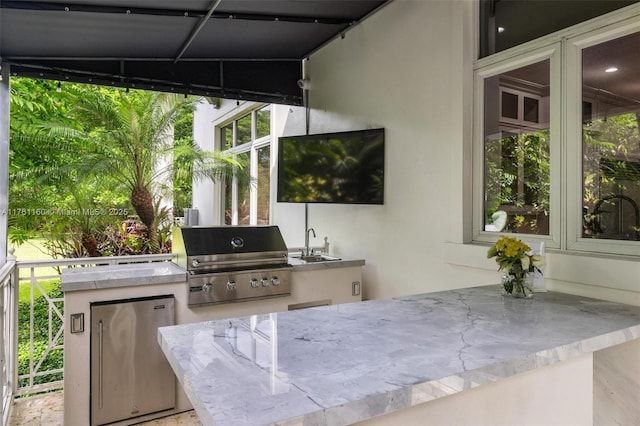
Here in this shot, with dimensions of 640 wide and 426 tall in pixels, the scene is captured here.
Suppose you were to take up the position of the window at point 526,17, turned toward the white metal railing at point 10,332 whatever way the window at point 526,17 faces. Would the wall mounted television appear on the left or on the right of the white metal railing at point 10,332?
right

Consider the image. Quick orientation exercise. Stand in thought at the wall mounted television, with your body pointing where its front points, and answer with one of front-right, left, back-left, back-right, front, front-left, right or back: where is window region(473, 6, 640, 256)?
left

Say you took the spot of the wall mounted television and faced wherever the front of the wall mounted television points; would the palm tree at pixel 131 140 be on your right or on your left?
on your right

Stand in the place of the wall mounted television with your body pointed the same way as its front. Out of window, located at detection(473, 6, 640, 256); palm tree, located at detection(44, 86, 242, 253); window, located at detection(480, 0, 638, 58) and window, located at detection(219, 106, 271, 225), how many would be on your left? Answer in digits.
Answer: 2

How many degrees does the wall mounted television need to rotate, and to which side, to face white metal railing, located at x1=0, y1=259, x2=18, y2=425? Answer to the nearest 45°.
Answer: approximately 45° to its right

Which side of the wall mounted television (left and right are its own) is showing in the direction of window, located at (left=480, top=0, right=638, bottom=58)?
left

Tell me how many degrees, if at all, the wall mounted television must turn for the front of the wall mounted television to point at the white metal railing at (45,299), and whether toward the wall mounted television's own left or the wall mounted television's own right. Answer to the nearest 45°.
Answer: approximately 45° to the wall mounted television's own right

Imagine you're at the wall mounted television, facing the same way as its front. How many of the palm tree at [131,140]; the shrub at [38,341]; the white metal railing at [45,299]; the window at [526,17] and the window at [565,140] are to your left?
2

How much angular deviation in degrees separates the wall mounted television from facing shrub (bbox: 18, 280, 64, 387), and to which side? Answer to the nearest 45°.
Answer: approximately 45° to its right

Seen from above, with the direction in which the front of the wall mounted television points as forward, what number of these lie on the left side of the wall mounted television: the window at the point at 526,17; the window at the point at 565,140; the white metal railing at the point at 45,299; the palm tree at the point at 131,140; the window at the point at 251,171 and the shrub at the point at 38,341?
2

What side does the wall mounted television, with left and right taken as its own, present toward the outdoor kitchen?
front

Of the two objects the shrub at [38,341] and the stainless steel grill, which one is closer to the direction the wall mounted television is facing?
the stainless steel grill

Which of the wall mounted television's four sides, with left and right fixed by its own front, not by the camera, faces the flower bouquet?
left

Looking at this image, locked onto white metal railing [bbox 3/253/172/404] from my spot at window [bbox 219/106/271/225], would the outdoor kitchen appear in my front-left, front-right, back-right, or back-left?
front-left

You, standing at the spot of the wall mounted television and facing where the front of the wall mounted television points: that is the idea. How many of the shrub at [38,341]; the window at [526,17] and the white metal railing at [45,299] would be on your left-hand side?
1

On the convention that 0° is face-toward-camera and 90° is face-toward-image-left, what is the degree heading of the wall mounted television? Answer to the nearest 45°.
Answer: approximately 45°
